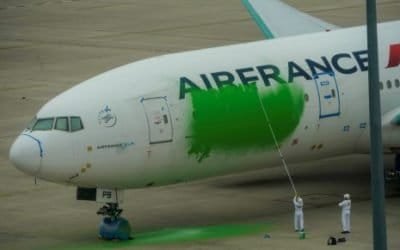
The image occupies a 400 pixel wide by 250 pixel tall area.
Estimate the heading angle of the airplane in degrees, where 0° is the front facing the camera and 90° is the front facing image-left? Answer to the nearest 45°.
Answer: approximately 45°

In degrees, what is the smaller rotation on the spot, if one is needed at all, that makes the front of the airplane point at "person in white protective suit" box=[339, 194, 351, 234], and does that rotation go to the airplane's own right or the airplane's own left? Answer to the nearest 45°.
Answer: approximately 135° to the airplane's own left
